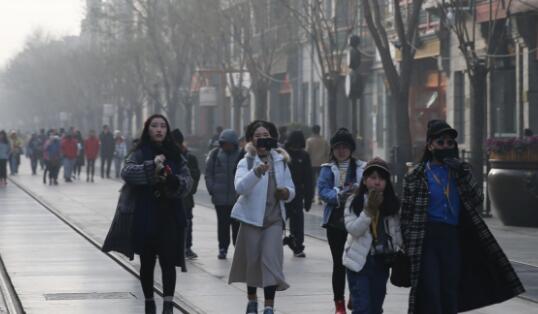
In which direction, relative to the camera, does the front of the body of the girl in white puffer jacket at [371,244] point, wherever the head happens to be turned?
toward the camera

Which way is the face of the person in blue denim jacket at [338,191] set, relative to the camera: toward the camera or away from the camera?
toward the camera

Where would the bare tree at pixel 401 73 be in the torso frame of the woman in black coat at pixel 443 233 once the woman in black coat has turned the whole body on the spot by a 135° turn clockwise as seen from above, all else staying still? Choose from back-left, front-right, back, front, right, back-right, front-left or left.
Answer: front-right

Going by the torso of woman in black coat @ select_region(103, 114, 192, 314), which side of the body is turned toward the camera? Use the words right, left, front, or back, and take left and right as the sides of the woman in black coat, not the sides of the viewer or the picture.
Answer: front

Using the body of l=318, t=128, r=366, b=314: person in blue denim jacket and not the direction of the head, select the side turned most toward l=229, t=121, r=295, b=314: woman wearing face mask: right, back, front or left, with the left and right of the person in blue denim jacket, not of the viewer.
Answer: right

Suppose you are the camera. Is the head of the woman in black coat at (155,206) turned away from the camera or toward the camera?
toward the camera

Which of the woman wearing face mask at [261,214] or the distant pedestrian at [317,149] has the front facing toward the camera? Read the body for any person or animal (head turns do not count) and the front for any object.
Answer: the woman wearing face mask

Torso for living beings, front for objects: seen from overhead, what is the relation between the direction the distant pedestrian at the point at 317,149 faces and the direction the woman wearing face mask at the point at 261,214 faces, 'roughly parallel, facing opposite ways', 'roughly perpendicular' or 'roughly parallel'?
roughly parallel, facing opposite ways

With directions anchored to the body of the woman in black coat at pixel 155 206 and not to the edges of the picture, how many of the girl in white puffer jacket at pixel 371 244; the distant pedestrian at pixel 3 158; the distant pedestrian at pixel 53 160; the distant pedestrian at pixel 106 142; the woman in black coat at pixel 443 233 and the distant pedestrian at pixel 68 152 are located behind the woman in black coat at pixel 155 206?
4

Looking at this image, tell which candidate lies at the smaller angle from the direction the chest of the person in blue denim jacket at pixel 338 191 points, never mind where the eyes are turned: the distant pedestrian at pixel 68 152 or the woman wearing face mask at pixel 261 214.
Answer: the woman wearing face mask

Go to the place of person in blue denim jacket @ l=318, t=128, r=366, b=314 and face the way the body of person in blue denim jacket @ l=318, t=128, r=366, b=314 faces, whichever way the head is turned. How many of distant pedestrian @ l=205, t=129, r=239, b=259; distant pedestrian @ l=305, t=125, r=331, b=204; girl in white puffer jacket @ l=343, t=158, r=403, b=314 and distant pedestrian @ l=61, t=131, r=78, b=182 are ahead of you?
1

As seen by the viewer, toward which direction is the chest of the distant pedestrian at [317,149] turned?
away from the camera

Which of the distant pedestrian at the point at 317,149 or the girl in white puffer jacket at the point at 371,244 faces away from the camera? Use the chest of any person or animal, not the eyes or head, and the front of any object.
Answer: the distant pedestrian

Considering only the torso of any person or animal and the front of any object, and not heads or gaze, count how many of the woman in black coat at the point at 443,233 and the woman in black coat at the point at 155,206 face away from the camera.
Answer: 0

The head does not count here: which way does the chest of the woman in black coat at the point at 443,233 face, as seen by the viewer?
toward the camera
